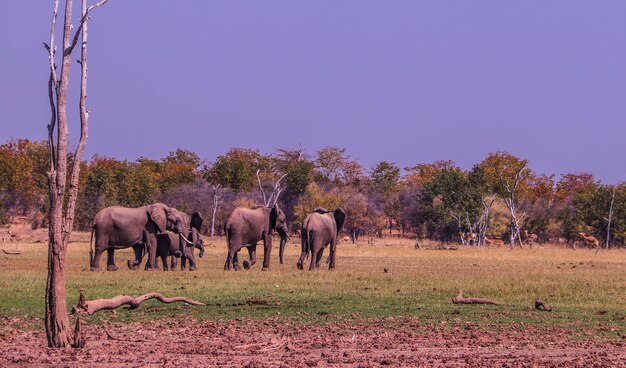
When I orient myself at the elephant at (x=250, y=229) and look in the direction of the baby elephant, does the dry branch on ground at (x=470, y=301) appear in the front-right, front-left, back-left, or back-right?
back-left

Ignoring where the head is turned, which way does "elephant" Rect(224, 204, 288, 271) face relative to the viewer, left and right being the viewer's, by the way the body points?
facing away from the viewer and to the right of the viewer

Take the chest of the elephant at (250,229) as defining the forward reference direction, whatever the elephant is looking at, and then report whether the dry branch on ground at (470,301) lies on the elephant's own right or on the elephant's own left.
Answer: on the elephant's own right

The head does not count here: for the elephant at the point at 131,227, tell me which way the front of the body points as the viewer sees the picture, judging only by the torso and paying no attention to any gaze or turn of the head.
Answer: to the viewer's right

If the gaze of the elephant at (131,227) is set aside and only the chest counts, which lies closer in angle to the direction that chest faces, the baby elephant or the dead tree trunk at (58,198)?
the baby elephant

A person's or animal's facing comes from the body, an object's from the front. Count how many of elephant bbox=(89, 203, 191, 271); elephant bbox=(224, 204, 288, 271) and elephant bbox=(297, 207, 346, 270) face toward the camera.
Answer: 0

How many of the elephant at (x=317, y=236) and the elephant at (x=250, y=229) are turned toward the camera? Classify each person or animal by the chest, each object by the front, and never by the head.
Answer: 0

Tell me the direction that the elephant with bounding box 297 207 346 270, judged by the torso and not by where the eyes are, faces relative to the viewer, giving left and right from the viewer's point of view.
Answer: facing away from the viewer and to the right of the viewer

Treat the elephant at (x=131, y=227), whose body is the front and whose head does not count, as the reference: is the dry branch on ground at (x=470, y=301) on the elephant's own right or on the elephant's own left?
on the elephant's own right

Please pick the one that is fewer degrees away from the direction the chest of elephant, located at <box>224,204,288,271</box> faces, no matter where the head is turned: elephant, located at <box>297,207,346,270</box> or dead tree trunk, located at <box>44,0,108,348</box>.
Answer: the elephant

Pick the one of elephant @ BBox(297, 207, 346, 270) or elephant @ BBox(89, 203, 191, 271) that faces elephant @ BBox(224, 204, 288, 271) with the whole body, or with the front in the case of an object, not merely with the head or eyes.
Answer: elephant @ BBox(89, 203, 191, 271)

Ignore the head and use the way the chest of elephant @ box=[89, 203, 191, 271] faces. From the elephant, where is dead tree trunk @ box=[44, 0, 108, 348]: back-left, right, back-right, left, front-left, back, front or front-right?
right

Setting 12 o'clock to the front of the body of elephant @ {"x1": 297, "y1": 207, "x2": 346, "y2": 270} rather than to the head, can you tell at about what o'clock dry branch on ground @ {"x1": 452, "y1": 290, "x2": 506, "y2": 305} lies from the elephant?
The dry branch on ground is roughly at 4 o'clock from the elephant.

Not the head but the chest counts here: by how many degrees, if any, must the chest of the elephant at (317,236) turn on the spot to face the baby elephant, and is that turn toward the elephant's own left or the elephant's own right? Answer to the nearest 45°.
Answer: approximately 135° to the elephant's own left

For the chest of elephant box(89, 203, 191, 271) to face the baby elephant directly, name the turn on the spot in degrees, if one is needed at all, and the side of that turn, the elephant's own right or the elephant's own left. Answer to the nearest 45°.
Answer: approximately 45° to the elephant's own left
